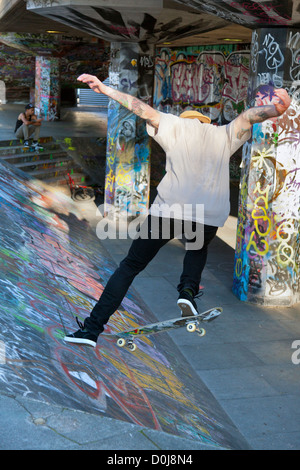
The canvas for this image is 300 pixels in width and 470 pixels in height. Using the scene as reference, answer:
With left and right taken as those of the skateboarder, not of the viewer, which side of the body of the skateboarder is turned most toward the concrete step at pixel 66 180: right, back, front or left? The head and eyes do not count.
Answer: front

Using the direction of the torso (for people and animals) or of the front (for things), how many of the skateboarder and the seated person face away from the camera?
1

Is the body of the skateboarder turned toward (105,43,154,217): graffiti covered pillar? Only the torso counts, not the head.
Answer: yes

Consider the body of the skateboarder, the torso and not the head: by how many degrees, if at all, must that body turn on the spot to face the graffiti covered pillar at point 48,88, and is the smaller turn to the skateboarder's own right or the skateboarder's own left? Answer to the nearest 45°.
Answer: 0° — they already face it

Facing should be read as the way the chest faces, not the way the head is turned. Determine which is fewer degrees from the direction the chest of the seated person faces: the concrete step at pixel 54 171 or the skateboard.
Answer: the concrete step

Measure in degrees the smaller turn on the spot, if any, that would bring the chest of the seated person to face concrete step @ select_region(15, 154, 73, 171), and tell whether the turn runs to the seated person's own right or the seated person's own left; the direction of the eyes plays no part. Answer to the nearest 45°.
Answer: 0° — they already face it

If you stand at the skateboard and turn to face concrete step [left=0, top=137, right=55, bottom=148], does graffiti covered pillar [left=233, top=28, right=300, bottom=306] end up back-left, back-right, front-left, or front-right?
front-right

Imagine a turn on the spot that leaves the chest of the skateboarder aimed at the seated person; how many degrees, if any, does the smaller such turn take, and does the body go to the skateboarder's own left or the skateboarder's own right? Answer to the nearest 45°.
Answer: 0° — they already face them

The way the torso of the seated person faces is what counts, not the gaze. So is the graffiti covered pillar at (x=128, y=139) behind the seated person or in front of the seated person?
in front

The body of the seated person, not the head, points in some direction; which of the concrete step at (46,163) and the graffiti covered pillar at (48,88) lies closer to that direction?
the concrete step

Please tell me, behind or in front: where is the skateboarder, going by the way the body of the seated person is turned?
in front

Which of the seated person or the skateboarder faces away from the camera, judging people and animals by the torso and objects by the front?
the skateboarder

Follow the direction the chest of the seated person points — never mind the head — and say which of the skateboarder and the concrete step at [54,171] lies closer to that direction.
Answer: the concrete step

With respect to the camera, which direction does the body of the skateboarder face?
away from the camera

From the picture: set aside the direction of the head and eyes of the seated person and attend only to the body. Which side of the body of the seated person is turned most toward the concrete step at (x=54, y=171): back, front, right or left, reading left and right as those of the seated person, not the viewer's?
front

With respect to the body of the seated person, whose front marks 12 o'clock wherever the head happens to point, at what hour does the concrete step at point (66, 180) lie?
The concrete step is roughly at 12 o'clock from the seated person.
